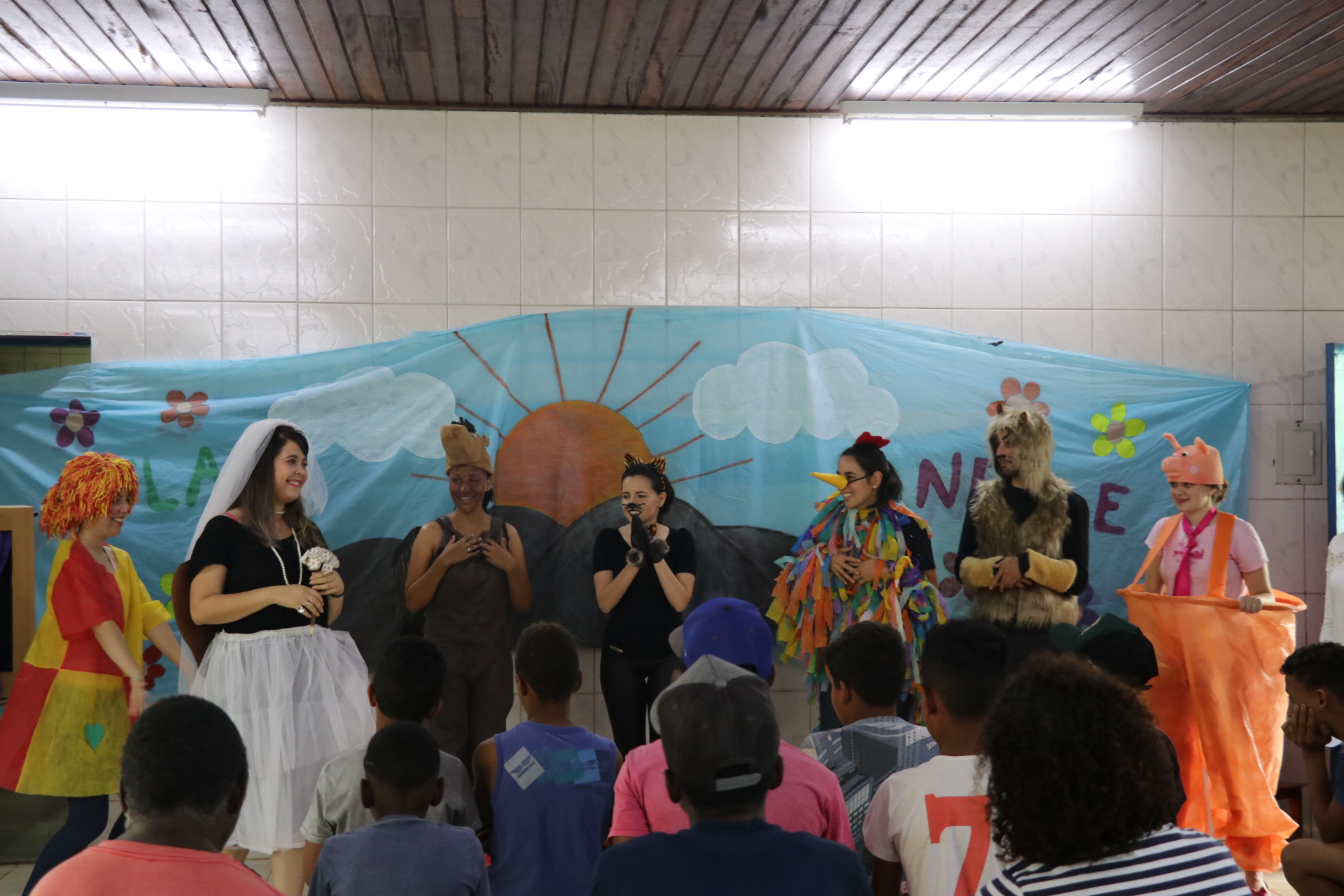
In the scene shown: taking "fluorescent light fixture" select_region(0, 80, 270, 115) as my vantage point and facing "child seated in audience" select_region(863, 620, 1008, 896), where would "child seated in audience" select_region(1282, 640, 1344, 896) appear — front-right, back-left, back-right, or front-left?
front-left

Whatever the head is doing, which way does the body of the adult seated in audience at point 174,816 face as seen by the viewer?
away from the camera

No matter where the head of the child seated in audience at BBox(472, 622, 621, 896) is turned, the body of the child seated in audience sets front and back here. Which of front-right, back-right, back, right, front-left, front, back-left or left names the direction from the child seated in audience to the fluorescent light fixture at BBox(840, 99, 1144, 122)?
front-right

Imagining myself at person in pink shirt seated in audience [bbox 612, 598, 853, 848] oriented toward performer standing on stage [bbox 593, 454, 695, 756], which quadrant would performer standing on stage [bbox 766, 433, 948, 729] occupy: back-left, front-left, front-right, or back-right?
front-right

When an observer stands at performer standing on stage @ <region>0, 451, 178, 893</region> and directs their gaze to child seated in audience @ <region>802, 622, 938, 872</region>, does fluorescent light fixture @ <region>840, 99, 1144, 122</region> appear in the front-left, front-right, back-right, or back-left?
front-left

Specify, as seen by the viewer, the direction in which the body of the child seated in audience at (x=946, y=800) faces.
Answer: away from the camera

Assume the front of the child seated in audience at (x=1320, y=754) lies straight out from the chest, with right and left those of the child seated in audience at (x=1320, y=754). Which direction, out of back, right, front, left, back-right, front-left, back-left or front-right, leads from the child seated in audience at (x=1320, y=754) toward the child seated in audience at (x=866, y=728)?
front-left

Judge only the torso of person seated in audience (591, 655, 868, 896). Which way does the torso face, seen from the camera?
away from the camera

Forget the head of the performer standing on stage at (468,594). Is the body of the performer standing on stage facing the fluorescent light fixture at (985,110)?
no

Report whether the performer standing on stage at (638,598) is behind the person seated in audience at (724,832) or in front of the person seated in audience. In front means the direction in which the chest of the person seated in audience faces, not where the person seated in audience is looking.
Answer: in front

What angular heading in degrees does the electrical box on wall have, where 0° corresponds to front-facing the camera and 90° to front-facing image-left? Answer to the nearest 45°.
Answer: approximately 0°

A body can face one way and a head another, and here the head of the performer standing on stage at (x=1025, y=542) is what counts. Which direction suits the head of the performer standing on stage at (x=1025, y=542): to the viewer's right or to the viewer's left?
to the viewer's left

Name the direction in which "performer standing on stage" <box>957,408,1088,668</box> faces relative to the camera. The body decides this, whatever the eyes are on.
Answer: toward the camera

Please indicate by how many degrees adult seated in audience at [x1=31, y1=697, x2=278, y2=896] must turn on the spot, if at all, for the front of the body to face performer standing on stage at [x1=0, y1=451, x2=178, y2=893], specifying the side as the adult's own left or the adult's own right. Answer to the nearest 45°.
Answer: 0° — they already face them

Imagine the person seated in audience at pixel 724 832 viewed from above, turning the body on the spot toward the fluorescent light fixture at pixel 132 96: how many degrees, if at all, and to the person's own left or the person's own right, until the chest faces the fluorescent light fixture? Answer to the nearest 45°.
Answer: approximately 45° to the person's own left

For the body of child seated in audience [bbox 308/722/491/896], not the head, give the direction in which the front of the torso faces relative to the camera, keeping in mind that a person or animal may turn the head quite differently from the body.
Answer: away from the camera
